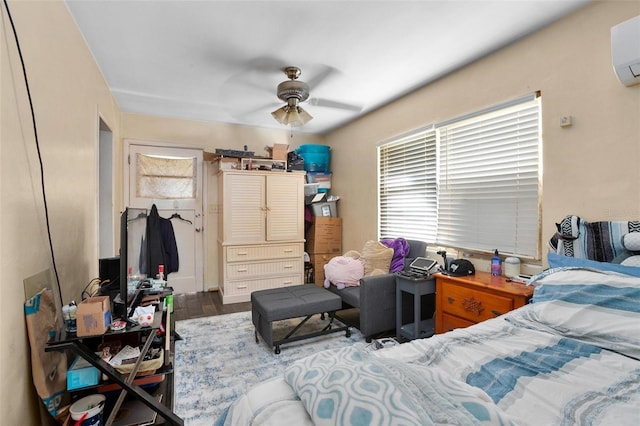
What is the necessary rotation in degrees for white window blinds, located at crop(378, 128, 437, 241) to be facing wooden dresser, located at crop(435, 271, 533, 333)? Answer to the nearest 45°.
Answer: approximately 90° to its left

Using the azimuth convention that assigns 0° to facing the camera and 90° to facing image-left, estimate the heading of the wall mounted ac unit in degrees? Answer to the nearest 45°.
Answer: approximately 45°

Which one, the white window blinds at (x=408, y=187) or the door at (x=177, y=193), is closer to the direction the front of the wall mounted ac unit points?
the door

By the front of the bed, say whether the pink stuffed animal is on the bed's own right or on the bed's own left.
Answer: on the bed's own right

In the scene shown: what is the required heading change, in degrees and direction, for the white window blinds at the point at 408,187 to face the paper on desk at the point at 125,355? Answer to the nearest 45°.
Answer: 0° — it already faces it

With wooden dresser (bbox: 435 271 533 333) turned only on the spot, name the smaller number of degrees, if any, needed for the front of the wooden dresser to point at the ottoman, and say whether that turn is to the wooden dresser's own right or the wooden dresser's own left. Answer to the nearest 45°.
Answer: approximately 45° to the wooden dresser's own right

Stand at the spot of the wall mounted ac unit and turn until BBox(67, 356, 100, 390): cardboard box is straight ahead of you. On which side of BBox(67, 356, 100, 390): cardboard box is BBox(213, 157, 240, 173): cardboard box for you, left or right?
right

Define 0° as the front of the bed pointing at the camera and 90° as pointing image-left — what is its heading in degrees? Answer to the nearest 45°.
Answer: approximately 45°

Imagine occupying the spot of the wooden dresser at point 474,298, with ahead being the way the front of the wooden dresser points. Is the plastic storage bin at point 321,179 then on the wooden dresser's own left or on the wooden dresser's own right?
on the wooden dresser's own right

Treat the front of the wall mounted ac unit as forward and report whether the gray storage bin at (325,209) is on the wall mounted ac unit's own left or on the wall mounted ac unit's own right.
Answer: on the wall mounted ac unit's own right
